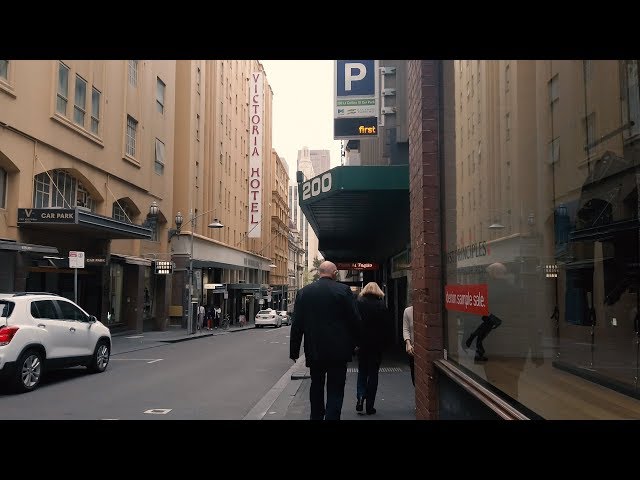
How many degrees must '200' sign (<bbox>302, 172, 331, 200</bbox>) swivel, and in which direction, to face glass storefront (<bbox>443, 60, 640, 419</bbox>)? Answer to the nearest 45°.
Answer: approximately 45° to its left

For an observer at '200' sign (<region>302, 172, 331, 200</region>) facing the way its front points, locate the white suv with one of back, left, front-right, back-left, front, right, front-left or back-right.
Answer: front-right

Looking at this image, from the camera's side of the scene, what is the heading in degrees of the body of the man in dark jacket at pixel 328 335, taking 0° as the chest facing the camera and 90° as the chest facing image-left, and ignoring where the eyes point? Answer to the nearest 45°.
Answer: approximately 180°

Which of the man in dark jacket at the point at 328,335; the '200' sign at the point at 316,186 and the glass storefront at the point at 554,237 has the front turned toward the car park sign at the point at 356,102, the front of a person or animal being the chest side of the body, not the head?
the man in dark jacket

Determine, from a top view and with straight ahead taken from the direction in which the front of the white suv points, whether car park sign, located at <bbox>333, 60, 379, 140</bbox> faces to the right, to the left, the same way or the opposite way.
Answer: the opposite way

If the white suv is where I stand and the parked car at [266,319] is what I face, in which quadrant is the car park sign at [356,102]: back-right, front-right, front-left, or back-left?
front-right

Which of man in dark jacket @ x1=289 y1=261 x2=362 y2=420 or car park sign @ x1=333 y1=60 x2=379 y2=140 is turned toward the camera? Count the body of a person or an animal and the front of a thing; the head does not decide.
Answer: the car park sign

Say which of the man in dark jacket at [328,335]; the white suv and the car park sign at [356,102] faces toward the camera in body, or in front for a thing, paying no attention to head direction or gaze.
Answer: the car park sign

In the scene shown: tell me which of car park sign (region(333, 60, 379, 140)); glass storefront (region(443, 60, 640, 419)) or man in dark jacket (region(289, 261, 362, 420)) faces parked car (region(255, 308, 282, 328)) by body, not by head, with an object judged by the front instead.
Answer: the man in dark jacket

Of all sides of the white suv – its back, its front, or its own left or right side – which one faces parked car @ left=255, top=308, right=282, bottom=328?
front

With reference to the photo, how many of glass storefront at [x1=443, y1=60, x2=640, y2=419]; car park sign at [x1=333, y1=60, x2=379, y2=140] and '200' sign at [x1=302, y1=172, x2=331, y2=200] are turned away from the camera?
0

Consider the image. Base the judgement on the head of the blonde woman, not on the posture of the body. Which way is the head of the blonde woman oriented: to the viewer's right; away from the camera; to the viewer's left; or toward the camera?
away from the camera

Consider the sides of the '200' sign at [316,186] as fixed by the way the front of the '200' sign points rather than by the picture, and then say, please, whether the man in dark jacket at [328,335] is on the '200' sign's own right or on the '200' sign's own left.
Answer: on the '200' sign's own left

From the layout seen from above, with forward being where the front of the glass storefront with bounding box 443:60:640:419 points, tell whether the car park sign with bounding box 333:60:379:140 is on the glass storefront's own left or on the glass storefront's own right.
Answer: on the glass storefront's own right

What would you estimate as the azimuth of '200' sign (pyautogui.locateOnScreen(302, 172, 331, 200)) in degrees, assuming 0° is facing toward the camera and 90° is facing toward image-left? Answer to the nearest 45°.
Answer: approximately 45°

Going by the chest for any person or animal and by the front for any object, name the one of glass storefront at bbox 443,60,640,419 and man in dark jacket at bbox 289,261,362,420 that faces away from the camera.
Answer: the man in dark jacket

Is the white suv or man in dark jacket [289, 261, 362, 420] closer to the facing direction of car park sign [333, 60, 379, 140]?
the man in dark jacket

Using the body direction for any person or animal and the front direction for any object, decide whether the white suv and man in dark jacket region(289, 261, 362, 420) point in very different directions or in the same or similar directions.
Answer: same or similar directions
